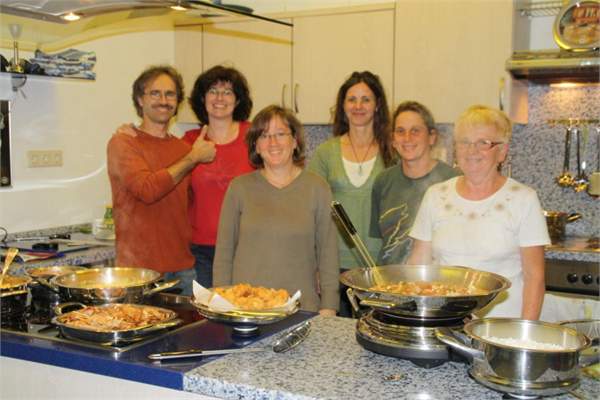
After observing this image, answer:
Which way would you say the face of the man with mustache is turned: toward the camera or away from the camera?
toward the camera

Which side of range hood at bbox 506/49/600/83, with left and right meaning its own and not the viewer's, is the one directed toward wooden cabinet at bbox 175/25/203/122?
right

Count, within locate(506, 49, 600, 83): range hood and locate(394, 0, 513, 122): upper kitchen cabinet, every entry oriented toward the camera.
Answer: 2

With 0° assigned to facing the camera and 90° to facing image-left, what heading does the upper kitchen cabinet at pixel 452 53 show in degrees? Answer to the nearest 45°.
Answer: approximately 0°

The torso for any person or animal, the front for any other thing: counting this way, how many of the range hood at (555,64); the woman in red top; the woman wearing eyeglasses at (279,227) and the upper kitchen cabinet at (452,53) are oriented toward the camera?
4

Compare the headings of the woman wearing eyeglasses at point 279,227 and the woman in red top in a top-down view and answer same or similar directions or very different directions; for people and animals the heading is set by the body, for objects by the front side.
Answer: same or similar directions

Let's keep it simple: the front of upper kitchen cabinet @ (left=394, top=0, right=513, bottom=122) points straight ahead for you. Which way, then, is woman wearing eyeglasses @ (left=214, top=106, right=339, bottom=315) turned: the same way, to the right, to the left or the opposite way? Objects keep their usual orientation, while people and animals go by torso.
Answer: the same way

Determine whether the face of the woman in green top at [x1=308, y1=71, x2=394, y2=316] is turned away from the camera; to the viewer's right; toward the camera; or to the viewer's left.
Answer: toward the camera

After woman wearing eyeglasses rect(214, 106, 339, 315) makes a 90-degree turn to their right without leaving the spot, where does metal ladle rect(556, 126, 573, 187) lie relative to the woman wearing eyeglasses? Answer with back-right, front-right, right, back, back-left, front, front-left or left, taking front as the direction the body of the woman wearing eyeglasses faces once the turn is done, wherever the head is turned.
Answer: back-right

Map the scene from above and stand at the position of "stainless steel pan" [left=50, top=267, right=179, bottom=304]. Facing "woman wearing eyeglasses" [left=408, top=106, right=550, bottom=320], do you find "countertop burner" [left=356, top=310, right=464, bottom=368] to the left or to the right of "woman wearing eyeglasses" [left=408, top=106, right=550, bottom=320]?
right

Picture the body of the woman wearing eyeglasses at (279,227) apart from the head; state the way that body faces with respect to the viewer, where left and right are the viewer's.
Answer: facing the viewer

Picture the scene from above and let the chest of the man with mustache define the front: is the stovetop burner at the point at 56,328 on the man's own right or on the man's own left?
on the man's own right

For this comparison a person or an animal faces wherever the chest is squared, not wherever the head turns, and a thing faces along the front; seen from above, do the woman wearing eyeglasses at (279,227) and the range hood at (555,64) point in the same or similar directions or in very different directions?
same or similar directions

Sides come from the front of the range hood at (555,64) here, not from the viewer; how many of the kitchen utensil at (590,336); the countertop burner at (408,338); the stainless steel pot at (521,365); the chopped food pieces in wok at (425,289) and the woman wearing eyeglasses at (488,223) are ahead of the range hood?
5

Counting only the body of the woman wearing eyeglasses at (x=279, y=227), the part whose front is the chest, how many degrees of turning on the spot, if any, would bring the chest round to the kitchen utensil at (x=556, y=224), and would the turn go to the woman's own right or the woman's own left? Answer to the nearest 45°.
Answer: approximately 135° to the woman's own left

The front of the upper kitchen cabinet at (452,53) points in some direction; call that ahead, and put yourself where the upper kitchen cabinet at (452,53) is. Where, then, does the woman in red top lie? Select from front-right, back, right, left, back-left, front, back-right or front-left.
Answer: front-right

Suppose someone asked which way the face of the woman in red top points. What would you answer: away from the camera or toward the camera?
toward the camera

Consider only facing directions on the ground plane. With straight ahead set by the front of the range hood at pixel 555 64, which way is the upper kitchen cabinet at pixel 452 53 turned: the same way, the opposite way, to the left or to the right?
the same way

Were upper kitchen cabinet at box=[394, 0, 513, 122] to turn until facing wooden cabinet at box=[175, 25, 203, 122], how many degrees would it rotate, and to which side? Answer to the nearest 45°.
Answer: approximately 90° to its right
